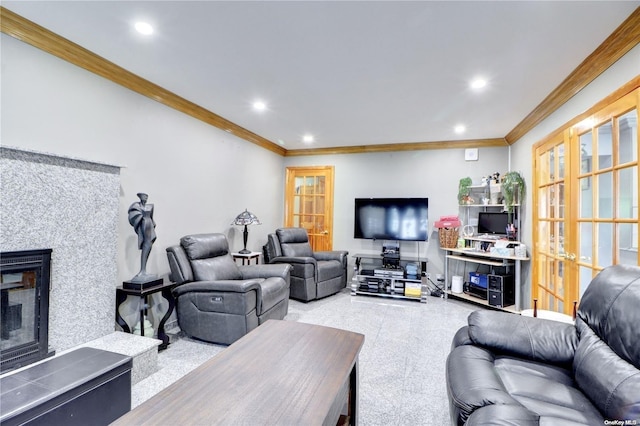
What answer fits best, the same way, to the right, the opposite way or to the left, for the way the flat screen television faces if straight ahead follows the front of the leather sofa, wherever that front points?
to the left

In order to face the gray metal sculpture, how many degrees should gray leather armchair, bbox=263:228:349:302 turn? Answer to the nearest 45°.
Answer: approximately 90° to its right

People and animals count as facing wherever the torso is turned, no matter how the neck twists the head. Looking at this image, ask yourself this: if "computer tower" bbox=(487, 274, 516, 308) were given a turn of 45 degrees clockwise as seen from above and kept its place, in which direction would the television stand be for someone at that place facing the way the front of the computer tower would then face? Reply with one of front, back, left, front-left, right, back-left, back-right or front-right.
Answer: front

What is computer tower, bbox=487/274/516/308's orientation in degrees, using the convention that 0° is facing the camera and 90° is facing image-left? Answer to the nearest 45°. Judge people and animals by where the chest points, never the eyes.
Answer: approximately 45°

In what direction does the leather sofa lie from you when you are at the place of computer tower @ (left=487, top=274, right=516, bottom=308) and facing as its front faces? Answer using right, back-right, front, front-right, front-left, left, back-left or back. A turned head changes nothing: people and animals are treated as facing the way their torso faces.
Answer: front-left

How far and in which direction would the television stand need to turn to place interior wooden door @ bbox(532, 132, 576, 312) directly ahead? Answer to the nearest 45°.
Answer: approximately 45° to its left

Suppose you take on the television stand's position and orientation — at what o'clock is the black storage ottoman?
The black storage ottoman is roughly at 1 o'clock from the television stand.

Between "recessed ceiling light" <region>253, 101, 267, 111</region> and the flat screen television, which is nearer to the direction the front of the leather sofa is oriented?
the recessed ceiling light

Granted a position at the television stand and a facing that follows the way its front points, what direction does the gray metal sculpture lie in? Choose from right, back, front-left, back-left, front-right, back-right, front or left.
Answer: front-right

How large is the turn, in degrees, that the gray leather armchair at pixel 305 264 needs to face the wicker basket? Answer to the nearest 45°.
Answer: approximately 45° to its left

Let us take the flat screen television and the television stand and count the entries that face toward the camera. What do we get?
2

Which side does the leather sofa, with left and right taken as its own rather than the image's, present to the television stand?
right
